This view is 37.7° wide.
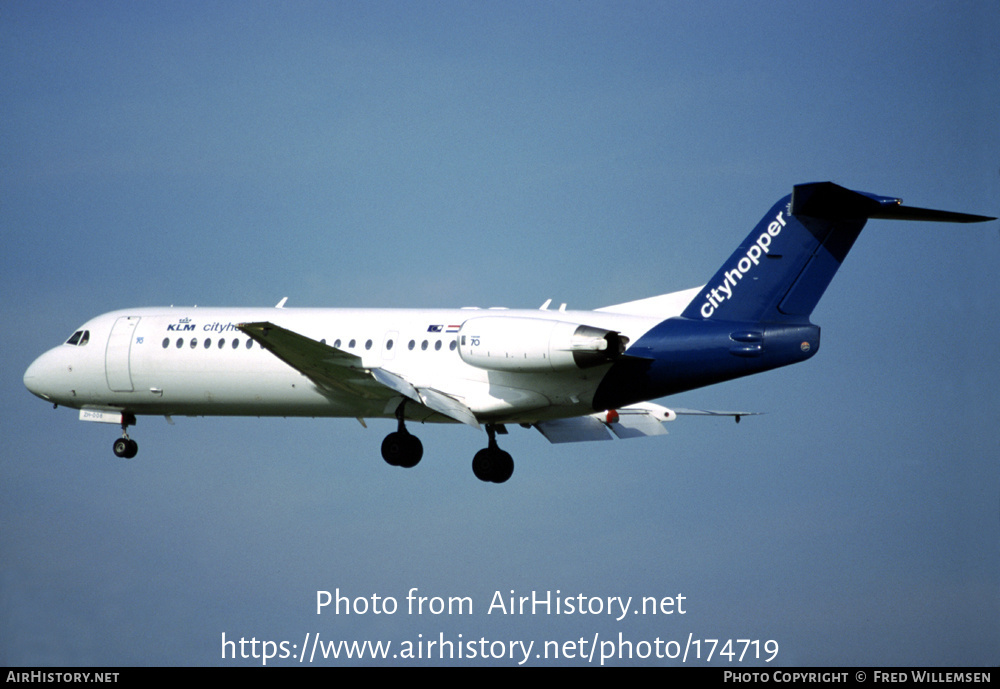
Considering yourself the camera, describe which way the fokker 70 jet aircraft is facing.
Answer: facing away from the viewer and to the left of the viewer
